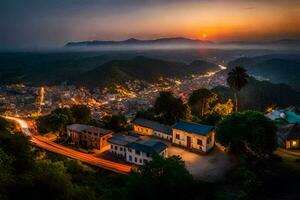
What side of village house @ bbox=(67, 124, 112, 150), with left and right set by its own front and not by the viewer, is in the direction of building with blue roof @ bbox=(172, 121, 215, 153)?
left

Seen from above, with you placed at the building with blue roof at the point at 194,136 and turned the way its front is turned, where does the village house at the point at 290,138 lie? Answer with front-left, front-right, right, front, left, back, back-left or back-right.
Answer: back-left

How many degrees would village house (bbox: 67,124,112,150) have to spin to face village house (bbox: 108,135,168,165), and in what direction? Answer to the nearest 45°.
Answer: approximately 90° to its left

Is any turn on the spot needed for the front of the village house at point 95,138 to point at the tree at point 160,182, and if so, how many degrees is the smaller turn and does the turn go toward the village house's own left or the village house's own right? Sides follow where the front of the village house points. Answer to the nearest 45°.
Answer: approximately 45° to the village house's own left

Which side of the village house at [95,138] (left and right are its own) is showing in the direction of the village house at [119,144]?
left

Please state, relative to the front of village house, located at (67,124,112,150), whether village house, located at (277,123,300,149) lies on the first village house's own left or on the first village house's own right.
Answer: on the first village house's own left

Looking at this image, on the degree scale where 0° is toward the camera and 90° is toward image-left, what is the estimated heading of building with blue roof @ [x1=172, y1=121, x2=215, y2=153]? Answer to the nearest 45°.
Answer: approximately 45°
